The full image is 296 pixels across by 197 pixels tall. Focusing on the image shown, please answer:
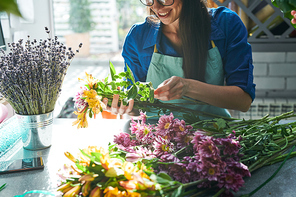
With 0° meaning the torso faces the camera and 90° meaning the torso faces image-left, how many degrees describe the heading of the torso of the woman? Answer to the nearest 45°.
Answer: approximately 45°

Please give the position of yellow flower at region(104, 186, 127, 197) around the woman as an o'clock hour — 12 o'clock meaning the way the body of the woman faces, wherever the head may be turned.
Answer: The yellow flower is roughly at 11 o'clock from the woman.

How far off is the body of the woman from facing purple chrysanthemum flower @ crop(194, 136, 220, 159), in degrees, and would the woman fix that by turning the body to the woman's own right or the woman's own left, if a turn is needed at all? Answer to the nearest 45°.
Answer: approximately 45° to the woman's own left

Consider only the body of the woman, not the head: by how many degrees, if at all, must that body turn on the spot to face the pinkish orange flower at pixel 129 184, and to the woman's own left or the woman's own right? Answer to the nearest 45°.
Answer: approximately 45° to the woman's own left
